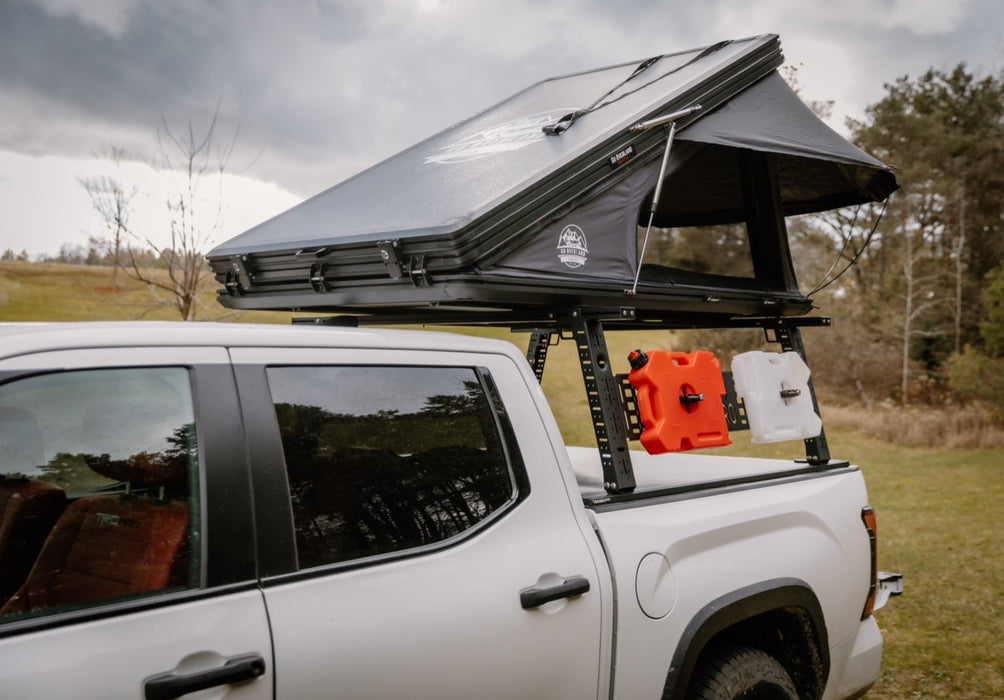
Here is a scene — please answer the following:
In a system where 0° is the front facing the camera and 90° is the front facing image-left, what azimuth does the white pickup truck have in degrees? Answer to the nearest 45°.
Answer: approximately 45°
